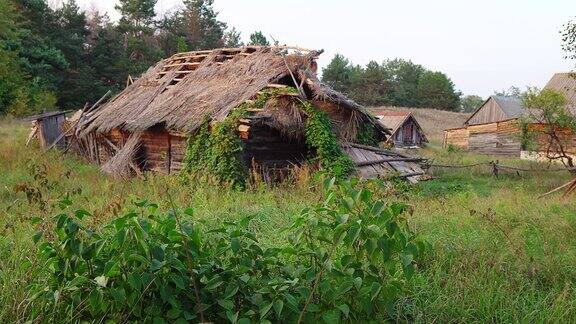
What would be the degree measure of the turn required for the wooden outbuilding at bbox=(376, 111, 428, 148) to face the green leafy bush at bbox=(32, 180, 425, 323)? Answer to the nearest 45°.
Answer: approximately 45° to its right

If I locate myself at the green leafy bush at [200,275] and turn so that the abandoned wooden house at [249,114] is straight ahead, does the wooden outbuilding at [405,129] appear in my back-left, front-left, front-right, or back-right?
front-right

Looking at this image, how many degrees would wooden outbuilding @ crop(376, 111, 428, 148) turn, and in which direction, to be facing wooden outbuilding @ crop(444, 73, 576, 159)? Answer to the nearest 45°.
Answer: approximately 45° to its left

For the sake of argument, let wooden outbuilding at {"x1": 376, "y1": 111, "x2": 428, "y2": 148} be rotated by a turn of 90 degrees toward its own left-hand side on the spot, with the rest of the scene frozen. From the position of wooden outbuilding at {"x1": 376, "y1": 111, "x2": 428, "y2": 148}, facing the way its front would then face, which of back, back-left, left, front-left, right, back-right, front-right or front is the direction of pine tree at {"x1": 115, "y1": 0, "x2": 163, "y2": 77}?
back-left

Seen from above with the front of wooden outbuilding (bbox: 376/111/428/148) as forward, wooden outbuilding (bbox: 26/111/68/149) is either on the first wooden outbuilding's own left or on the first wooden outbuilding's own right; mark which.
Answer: on the first wooden outbuilding's own right

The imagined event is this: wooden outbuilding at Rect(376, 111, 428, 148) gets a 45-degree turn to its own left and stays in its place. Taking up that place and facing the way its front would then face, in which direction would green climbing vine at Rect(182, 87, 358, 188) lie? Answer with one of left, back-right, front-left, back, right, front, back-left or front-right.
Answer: right

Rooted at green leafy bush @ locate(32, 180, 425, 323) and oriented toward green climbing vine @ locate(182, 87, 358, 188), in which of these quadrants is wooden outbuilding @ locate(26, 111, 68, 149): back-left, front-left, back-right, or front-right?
front-left

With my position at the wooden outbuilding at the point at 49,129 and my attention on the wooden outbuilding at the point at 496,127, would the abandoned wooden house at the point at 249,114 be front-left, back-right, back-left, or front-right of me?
front-right

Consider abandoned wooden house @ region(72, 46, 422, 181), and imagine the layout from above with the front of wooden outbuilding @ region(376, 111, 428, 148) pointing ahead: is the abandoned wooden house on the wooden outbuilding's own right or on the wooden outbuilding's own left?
on the wooden outbuilding's own right

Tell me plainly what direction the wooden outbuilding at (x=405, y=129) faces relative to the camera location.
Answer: facing the viewer and to the right of the viewer
